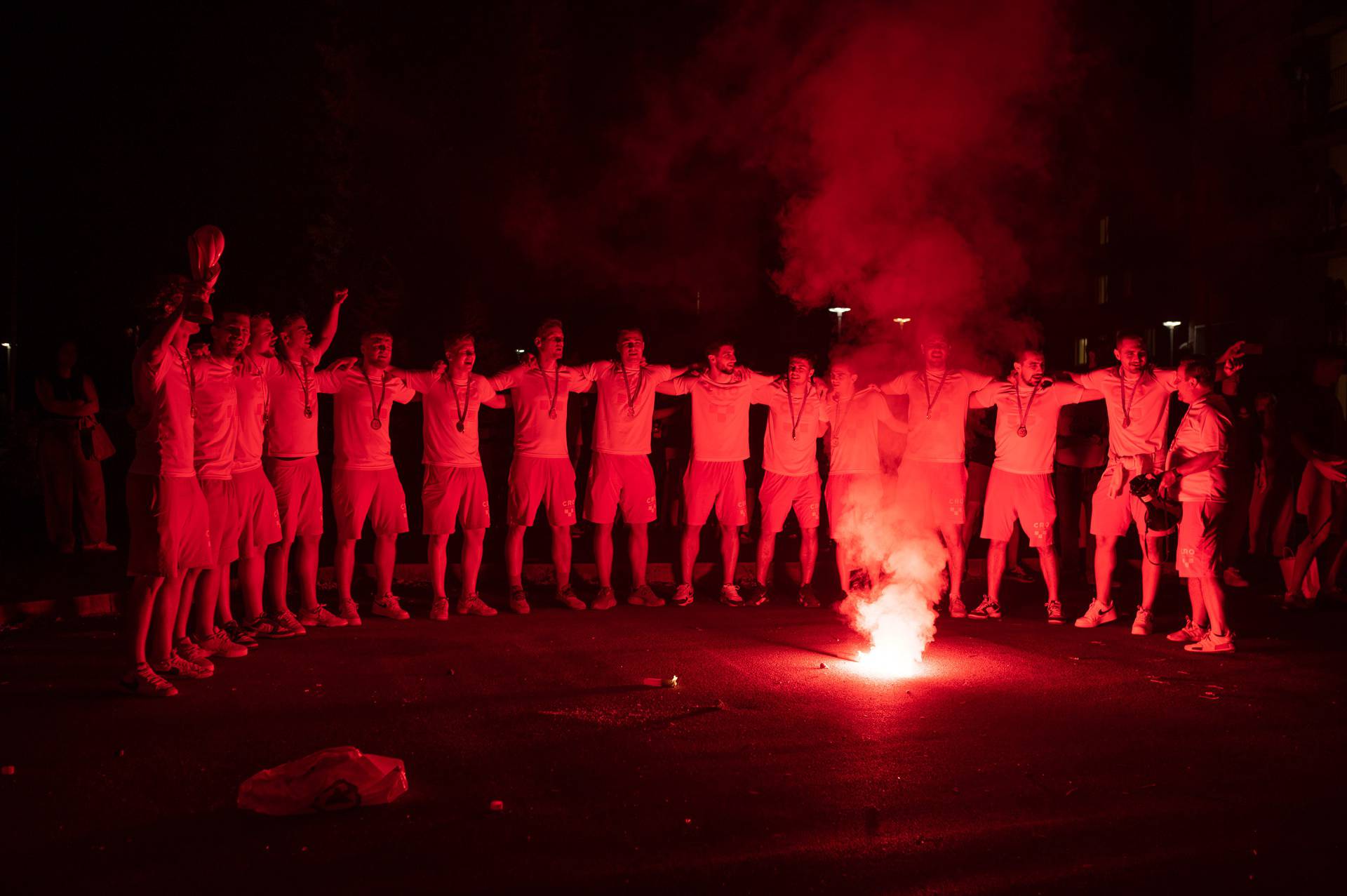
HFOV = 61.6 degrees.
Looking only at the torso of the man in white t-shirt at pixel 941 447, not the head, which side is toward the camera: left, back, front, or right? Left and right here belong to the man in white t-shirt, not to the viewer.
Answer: front

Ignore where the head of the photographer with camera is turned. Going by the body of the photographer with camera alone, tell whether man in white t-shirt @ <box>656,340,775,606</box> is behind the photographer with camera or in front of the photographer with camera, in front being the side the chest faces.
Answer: in front

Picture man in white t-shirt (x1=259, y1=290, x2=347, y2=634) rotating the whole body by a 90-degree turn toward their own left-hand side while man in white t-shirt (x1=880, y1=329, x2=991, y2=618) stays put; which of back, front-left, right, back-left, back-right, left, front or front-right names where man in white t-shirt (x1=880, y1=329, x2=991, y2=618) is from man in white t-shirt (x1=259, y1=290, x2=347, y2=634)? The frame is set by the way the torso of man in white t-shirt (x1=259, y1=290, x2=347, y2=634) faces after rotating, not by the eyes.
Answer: front-right

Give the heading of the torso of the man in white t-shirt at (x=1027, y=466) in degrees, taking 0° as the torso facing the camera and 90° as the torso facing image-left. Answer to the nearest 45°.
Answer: approximately 0°

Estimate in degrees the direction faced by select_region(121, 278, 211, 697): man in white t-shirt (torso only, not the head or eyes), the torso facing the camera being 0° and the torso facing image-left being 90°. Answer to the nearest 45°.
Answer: approximately 270°

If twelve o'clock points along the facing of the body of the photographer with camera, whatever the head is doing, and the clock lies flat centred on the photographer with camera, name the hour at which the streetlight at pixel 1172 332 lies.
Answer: The streetlight is roughly at 3 o'clock from the photographer with camera.

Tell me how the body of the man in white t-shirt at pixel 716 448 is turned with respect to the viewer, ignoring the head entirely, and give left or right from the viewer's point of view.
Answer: facing the viewer

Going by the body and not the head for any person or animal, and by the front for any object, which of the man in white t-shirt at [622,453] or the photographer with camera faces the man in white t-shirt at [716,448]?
the photographer with camera

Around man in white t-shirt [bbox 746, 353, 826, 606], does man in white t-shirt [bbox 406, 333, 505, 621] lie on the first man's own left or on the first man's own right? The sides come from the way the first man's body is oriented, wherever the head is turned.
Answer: on the first man's own right

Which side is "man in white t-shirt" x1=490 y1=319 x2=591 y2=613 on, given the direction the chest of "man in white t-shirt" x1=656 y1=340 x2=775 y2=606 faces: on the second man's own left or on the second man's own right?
on the second man's own right

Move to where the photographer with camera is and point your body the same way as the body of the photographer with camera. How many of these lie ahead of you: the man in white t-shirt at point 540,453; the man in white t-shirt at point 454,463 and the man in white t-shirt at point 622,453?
3

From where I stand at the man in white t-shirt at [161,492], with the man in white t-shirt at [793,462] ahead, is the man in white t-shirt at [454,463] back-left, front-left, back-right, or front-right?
front-left

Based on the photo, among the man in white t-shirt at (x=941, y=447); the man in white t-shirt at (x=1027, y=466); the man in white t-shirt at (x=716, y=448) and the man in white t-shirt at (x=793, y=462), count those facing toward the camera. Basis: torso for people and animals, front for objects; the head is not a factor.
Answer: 4

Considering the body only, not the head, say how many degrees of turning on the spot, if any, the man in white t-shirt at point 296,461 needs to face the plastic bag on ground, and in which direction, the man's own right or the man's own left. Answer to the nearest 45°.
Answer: approximately 45° to the man's own right

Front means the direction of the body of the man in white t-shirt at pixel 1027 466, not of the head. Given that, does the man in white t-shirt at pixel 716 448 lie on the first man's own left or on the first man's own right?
on the first man's own right
